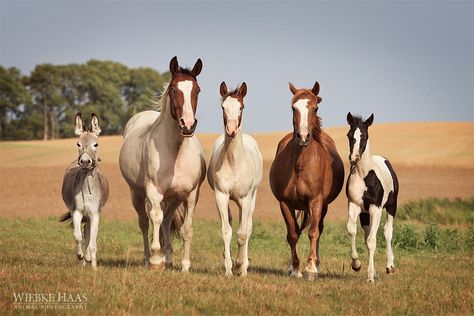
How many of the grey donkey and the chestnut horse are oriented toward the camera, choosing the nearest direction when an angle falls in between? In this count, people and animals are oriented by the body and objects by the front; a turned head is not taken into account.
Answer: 2

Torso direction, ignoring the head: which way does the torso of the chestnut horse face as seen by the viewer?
toward the camera

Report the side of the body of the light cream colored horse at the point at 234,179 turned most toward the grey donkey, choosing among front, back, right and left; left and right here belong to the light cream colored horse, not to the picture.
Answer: right

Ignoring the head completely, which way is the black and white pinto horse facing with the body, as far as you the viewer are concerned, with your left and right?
facing the viewer and to the left of the viewer

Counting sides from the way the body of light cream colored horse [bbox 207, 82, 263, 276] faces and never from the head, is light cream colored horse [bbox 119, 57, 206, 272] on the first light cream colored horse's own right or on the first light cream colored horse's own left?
on the first light cream colored horse's own right

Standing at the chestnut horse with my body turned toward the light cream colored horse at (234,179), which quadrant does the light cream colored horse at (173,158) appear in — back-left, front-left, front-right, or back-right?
front-right

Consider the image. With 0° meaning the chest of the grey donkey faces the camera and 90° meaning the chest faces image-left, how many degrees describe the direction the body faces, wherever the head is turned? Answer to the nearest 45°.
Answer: approximately 0°

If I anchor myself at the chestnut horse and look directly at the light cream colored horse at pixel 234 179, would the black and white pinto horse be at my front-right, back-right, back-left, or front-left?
back-left

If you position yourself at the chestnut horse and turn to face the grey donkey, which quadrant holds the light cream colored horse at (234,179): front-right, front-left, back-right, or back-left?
front-left

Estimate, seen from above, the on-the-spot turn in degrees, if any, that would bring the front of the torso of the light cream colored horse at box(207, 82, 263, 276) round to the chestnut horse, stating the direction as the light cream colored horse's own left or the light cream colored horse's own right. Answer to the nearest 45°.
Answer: approximately 135° to the light cream colored horse's own left

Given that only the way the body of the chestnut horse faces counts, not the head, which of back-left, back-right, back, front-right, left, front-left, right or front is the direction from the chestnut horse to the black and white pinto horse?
left
